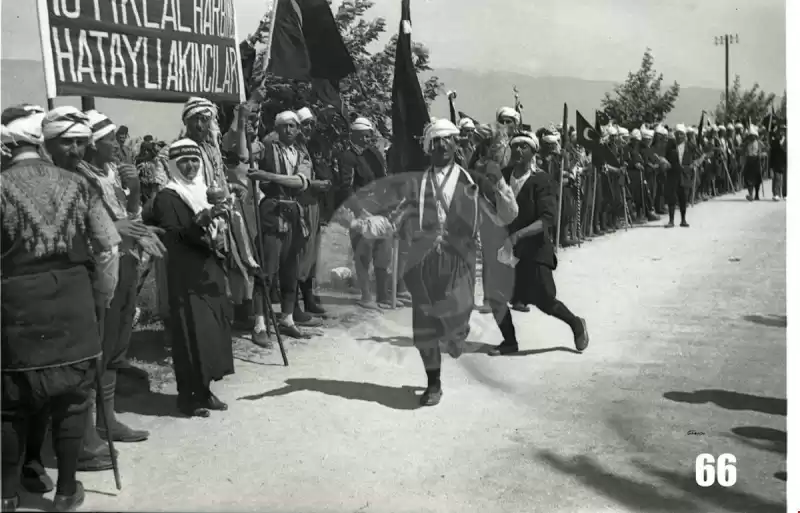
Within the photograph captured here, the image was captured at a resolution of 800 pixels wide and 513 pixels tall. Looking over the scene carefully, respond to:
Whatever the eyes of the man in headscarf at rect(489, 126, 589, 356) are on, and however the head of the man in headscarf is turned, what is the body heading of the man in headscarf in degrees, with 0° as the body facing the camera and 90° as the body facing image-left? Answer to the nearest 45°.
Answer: approximately 45°

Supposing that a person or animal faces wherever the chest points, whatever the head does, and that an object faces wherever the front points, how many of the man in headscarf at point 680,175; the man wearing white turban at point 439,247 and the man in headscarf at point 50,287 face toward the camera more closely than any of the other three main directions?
2

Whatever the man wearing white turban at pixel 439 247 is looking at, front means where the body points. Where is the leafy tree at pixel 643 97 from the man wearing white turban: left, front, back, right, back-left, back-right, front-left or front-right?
back-left

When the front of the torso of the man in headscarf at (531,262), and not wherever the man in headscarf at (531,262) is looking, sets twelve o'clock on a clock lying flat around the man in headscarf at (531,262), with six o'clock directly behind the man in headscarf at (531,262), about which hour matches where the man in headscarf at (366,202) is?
the man in headscarf at (366,202) is roughly at 2 o'clock from the man in headscarf at (531,262).
